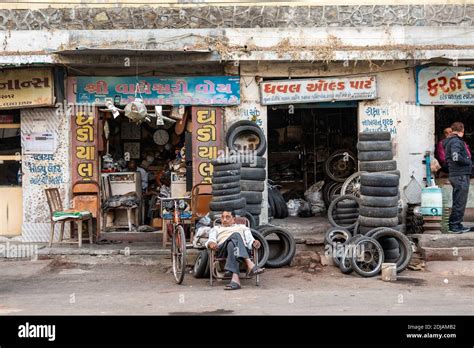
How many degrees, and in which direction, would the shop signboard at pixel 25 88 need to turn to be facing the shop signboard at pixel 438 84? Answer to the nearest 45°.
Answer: approximately 90° to its left

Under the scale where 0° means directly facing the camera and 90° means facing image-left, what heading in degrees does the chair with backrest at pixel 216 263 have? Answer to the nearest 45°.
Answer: approximately 0°

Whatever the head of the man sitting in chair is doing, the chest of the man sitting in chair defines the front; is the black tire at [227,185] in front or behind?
behind

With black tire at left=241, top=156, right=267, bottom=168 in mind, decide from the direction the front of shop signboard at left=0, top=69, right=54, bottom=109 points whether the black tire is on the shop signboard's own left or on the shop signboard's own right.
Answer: on the shop signboard's own left

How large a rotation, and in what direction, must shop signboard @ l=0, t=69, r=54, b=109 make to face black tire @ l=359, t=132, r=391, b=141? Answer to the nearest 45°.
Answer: approximately 45° to its left

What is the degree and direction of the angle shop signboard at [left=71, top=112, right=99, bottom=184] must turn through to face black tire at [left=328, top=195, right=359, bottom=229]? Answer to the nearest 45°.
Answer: approximately 90° to its left

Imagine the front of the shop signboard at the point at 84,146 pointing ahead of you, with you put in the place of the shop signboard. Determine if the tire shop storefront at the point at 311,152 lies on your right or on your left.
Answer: on your left

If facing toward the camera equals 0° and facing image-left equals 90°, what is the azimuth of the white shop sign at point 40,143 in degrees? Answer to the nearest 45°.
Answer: approximately 0°
